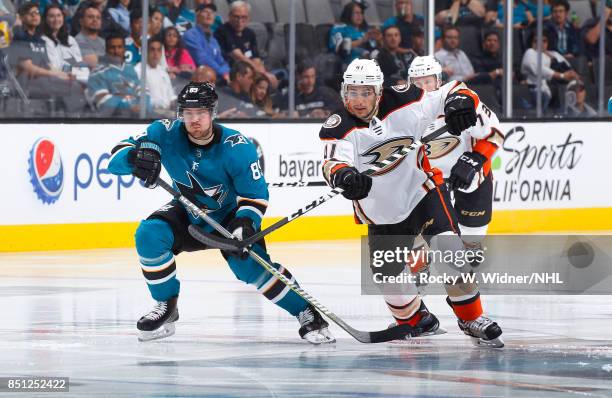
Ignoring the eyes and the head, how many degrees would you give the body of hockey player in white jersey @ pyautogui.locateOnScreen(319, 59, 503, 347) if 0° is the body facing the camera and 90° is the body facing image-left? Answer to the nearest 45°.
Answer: approximately 0°

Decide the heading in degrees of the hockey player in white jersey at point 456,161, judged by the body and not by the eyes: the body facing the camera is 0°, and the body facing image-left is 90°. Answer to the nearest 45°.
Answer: approximately 45°

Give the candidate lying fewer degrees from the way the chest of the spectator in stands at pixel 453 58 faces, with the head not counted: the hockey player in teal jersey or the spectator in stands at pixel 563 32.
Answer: the hockey player in teal jersey

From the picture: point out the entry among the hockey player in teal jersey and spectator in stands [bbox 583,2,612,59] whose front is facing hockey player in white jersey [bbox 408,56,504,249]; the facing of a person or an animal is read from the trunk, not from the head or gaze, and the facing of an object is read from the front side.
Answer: the spectator in stands

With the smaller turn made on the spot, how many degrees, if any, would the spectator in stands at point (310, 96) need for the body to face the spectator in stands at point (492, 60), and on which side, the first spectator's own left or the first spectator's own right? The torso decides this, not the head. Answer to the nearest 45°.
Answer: approximately 135° to the first spectator's own left

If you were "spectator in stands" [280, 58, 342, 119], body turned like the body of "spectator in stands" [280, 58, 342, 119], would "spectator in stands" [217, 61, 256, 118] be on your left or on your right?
on your right

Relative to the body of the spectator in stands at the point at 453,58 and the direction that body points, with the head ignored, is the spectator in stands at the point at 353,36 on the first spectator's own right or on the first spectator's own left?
on the first spectator's own right

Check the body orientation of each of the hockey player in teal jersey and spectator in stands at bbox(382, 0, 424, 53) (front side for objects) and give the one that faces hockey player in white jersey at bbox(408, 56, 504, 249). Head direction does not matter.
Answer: the spectator in stands
